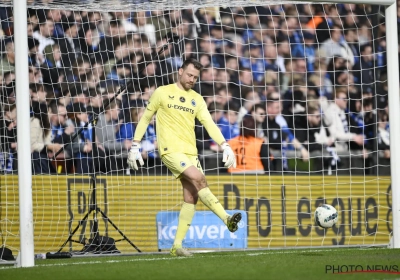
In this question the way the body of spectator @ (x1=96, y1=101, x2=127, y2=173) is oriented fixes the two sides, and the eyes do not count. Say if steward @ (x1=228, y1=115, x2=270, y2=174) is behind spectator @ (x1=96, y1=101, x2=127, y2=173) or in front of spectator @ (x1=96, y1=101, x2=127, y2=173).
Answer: in front

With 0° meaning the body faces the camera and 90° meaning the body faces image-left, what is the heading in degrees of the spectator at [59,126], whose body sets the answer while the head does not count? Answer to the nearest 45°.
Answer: approximately 315°

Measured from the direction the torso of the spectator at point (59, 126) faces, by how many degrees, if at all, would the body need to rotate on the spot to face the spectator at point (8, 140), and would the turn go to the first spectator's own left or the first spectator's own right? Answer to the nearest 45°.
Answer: approximately 135° to the first spectator's own right

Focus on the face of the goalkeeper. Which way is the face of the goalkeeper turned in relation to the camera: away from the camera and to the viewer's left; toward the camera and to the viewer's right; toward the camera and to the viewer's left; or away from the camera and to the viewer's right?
toward the camera and to the viewer's right

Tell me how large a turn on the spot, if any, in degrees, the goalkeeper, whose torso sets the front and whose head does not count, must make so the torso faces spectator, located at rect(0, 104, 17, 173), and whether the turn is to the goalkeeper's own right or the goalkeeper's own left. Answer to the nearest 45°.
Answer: approximately 180°

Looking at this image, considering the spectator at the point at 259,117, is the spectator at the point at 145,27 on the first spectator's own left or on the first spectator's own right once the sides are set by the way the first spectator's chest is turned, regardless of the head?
on the first spectator's own right

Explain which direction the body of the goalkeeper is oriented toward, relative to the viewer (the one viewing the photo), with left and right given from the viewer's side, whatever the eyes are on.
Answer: facing the viewer and to the right of the viewer

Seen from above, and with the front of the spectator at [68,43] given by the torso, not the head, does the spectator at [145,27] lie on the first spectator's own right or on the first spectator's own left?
on the first spectator's own left

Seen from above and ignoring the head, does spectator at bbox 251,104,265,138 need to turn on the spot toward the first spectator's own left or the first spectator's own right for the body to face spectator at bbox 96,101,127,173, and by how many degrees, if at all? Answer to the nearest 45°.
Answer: approximately 90° to the first spectator's own right
